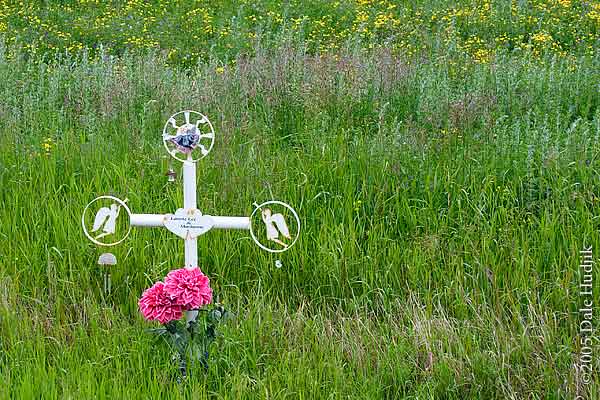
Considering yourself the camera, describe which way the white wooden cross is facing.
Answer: facing the viewer
